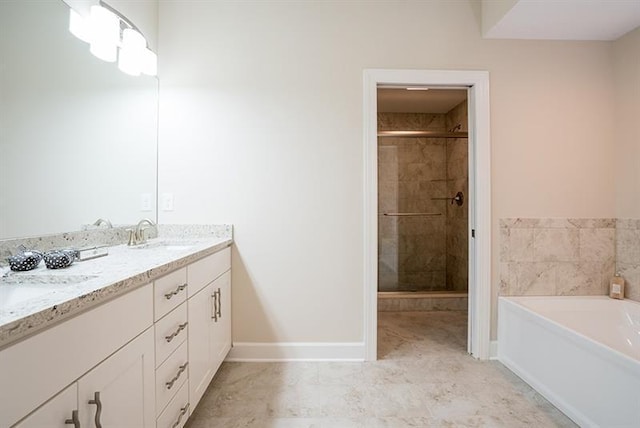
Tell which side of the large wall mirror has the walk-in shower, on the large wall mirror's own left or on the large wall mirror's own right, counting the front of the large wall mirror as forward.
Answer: on the large wall mirror's own left

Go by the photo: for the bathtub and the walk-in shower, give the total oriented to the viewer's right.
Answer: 0

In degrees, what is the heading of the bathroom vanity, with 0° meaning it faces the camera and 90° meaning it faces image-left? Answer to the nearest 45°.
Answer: approximately 315°

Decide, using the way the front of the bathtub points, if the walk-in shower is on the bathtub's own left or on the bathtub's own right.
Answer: on the bathtub's own right

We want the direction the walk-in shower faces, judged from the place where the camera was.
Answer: facing the viewer

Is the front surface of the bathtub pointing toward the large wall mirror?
yes

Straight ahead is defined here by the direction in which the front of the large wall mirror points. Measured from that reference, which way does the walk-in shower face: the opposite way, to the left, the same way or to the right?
to the right

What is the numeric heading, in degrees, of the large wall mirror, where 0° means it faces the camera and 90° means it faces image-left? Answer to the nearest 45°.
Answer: approximately 315°

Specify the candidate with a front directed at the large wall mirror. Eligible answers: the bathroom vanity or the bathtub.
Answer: the bathtub

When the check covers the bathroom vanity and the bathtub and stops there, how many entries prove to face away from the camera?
0

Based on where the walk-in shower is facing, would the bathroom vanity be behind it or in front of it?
in front

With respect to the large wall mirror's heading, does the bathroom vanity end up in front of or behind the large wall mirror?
in front

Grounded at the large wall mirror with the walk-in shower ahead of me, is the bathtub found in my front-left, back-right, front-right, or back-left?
front-right

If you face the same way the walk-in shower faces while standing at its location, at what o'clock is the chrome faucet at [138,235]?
The chrome faucet is roughly at 1 o'clock from the walk-in shower.

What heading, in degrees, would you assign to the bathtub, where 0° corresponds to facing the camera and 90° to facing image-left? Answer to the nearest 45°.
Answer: approximately 45°
